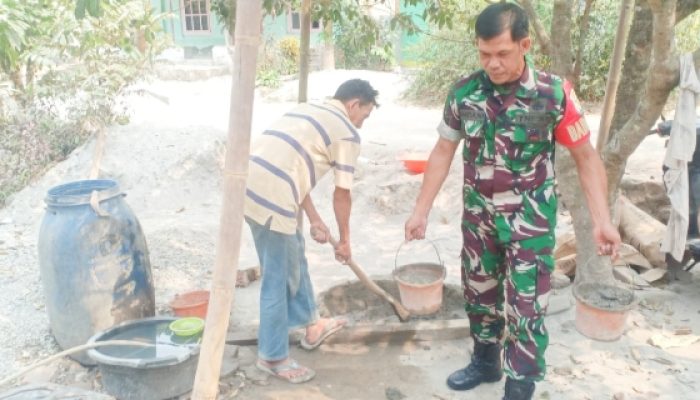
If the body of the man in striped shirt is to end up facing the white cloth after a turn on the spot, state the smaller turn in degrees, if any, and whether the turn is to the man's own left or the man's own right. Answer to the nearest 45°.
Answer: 0° — they already face it

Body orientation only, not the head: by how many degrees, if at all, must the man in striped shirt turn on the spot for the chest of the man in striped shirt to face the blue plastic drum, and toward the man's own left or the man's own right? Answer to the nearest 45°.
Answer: approximately 180°

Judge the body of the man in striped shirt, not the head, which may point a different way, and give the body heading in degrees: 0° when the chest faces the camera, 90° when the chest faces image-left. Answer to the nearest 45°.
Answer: approximately 270°

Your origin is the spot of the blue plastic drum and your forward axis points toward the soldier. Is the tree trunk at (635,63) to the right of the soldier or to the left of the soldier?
left

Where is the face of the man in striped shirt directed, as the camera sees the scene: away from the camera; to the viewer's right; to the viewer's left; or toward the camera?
to the viewer's right

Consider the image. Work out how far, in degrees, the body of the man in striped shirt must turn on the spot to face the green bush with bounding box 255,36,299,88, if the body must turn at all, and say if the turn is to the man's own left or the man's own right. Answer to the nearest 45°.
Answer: approximately 90° to the man's own left

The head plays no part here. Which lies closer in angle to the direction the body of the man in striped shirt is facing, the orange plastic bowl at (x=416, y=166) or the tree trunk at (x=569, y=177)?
the tree trunk

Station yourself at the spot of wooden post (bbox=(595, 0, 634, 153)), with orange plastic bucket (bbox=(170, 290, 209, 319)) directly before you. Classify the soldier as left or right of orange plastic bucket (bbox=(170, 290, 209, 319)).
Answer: left

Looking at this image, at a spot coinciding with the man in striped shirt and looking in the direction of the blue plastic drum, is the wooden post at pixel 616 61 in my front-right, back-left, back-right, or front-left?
back-right

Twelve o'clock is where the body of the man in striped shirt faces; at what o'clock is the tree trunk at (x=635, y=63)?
The tree trunk is roughly at 11 o'clock from the man in striped shirt.

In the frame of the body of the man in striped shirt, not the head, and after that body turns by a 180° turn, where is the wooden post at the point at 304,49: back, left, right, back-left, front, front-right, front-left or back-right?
right
